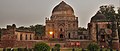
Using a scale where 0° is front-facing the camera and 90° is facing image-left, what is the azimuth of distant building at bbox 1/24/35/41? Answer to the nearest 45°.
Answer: approximately 315°
